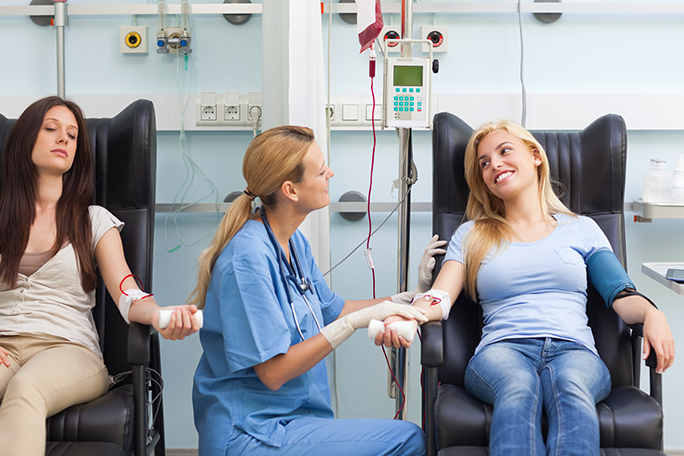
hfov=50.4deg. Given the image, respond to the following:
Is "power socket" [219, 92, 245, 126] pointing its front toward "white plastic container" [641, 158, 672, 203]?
no

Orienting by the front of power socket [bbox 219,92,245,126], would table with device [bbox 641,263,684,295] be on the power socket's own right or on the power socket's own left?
on the power socket's own left

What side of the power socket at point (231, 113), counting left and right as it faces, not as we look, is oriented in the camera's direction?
front

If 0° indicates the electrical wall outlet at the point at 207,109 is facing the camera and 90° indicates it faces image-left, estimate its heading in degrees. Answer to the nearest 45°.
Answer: approximately 0°

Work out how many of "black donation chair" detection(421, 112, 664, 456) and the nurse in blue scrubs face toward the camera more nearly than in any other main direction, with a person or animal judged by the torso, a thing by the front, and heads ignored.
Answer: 1

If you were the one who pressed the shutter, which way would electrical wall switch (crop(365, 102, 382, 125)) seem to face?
facing the viewer

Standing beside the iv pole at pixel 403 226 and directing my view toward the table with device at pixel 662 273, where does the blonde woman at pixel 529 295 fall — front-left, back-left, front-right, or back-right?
front-right

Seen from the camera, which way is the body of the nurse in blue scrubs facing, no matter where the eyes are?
to the viewer's right

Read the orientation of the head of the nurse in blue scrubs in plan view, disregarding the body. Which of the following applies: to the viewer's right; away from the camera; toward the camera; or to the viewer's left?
to the viewer's right

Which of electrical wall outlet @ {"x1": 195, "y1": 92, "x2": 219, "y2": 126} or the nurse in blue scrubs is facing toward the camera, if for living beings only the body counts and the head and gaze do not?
the electrical wall outlet

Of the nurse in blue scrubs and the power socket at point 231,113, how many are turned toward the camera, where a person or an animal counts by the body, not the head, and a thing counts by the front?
1

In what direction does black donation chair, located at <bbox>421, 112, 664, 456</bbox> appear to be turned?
toward the camera

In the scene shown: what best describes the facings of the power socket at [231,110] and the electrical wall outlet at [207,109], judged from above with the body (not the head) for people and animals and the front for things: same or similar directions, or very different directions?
same or similar directions

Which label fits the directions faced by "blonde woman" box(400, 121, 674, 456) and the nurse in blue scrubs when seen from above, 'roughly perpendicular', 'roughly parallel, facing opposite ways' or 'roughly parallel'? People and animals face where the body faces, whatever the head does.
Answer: roughly perpendicular

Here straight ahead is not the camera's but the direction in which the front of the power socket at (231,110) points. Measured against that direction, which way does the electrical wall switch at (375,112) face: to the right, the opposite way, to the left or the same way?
the same way

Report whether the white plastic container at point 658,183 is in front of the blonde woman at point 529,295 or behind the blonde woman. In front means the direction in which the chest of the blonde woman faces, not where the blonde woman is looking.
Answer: behind

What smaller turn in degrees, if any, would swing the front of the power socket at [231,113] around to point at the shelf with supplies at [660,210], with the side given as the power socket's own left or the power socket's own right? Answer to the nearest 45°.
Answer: approximately 90° to the power socket's own left

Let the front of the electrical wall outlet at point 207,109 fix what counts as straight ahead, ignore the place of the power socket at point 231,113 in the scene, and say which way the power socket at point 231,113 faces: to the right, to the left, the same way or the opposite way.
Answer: the same way
